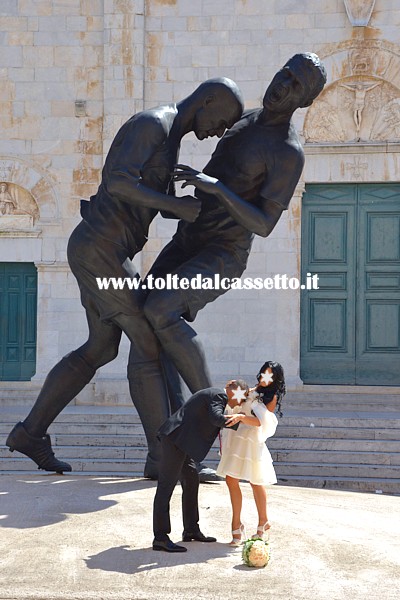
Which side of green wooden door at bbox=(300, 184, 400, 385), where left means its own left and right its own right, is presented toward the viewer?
front

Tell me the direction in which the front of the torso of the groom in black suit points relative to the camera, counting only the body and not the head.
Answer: to the viewer's right

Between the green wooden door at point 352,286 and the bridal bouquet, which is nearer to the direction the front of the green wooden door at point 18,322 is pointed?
the bridal bouquet

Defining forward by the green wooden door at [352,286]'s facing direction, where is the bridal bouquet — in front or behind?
in front

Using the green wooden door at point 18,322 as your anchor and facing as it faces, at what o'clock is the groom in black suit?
The groom in black suit is roughly at 12 o'clock from the green wooden door.

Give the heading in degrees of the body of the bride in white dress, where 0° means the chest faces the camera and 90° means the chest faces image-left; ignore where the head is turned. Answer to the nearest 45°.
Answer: approximately 45°

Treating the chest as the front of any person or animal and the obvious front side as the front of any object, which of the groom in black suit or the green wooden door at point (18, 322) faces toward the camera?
the green wooden door

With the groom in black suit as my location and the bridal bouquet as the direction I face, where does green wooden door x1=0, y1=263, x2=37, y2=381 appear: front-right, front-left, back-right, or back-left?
back-left

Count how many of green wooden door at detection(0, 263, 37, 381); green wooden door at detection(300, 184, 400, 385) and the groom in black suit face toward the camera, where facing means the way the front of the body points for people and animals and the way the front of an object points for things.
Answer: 2

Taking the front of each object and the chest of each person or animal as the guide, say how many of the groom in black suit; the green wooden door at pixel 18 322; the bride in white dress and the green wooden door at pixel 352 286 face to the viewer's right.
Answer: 1

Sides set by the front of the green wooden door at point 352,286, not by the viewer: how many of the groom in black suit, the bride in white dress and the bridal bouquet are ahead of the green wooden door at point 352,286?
3

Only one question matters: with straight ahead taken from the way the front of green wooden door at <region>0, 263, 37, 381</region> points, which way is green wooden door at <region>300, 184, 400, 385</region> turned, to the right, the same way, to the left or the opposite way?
the same way

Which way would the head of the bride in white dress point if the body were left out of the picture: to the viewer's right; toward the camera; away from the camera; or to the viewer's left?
to the viewer's left

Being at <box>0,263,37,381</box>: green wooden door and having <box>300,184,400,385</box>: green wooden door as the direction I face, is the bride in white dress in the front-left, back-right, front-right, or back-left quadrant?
front-right

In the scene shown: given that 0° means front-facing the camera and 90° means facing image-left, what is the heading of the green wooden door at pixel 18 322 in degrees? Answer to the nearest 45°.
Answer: approximately 0°

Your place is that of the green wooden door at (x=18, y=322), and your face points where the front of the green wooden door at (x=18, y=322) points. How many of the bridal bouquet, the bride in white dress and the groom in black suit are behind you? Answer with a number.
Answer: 0

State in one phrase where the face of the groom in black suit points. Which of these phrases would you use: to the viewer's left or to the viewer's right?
to the viewer's right

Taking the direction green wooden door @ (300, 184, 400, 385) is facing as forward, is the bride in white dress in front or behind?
in front
